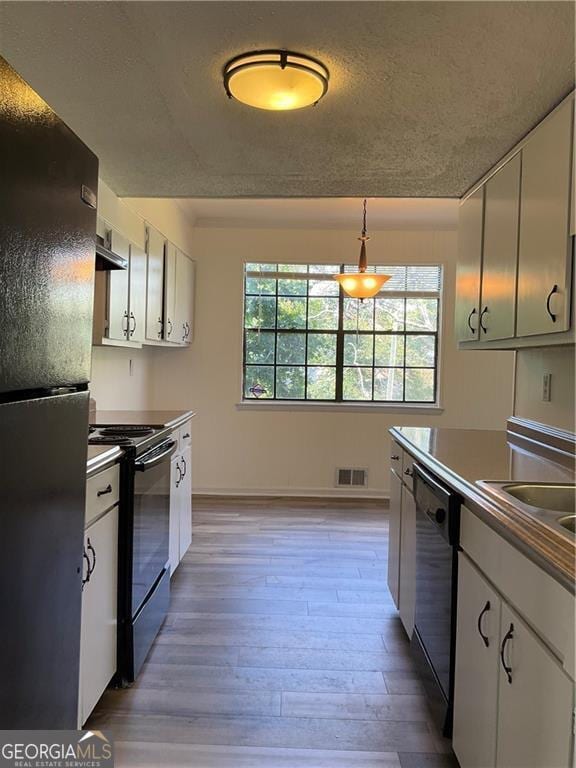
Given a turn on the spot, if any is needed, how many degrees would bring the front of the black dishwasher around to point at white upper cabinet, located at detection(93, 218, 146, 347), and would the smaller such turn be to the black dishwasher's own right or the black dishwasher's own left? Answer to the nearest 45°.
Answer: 0° — it already faces it

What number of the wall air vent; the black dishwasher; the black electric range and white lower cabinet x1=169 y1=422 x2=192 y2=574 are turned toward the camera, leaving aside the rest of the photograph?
1

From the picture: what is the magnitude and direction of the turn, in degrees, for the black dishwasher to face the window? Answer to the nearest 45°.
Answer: approximately 90° to its right

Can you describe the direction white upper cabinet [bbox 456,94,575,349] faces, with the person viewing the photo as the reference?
facing the viewer and to the left of the viewer

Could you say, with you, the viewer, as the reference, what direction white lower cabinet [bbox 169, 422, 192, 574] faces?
facing to the right of the viewer

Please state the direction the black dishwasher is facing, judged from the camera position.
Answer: facing to the left of the viewer

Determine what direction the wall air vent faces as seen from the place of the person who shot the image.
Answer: facing the viewer

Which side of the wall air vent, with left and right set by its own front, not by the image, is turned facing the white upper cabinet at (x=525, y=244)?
front

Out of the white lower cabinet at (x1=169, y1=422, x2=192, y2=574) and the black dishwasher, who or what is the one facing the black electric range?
the black dishwasher

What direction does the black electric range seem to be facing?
to the viewer's right

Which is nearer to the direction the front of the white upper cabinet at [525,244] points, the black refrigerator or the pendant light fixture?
the black refrigerator

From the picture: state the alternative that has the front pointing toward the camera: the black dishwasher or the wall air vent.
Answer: the wall air vent

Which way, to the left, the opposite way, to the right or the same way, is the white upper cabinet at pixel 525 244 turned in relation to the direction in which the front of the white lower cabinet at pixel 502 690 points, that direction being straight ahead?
the same way

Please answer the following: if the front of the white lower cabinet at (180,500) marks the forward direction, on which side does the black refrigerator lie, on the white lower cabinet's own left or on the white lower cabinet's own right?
on the white lower cabinet's own right

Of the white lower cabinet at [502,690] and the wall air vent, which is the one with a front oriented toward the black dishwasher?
the wall air vent

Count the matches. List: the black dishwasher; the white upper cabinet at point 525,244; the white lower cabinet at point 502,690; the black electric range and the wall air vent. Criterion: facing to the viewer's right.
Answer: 1

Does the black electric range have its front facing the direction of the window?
no
